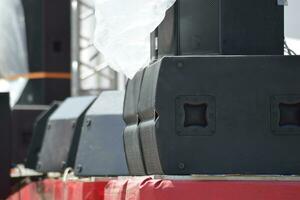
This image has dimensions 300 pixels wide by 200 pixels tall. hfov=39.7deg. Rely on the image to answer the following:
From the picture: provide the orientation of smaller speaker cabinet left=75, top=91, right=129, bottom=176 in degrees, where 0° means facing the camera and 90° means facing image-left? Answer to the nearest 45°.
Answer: approximately 90°

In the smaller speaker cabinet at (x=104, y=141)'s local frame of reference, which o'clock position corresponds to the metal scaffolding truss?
The metal scaffolding truss is roughly at 3 o'clock from the smaller speaker cabinet.

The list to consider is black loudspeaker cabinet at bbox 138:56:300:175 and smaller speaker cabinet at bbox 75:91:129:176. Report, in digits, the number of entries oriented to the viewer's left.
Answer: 2

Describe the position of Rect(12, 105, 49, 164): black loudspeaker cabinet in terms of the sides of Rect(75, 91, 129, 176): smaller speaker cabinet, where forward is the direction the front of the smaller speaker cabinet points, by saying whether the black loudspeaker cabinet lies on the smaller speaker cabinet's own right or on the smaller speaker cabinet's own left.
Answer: on the smaller speaker cabinet's own right

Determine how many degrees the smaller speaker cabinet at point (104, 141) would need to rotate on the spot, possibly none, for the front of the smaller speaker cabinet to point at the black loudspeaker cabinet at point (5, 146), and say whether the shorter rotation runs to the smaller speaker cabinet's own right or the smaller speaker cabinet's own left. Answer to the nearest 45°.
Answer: approximately 45° to the smaller speaker cabinet's own right

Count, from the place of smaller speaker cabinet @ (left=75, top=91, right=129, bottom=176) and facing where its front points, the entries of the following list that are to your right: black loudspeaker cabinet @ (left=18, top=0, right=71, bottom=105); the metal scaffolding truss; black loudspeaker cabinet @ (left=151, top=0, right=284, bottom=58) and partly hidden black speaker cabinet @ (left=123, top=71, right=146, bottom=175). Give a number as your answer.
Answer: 2

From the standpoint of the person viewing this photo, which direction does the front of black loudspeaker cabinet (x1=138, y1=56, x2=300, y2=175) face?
facing to the left of the viewer
